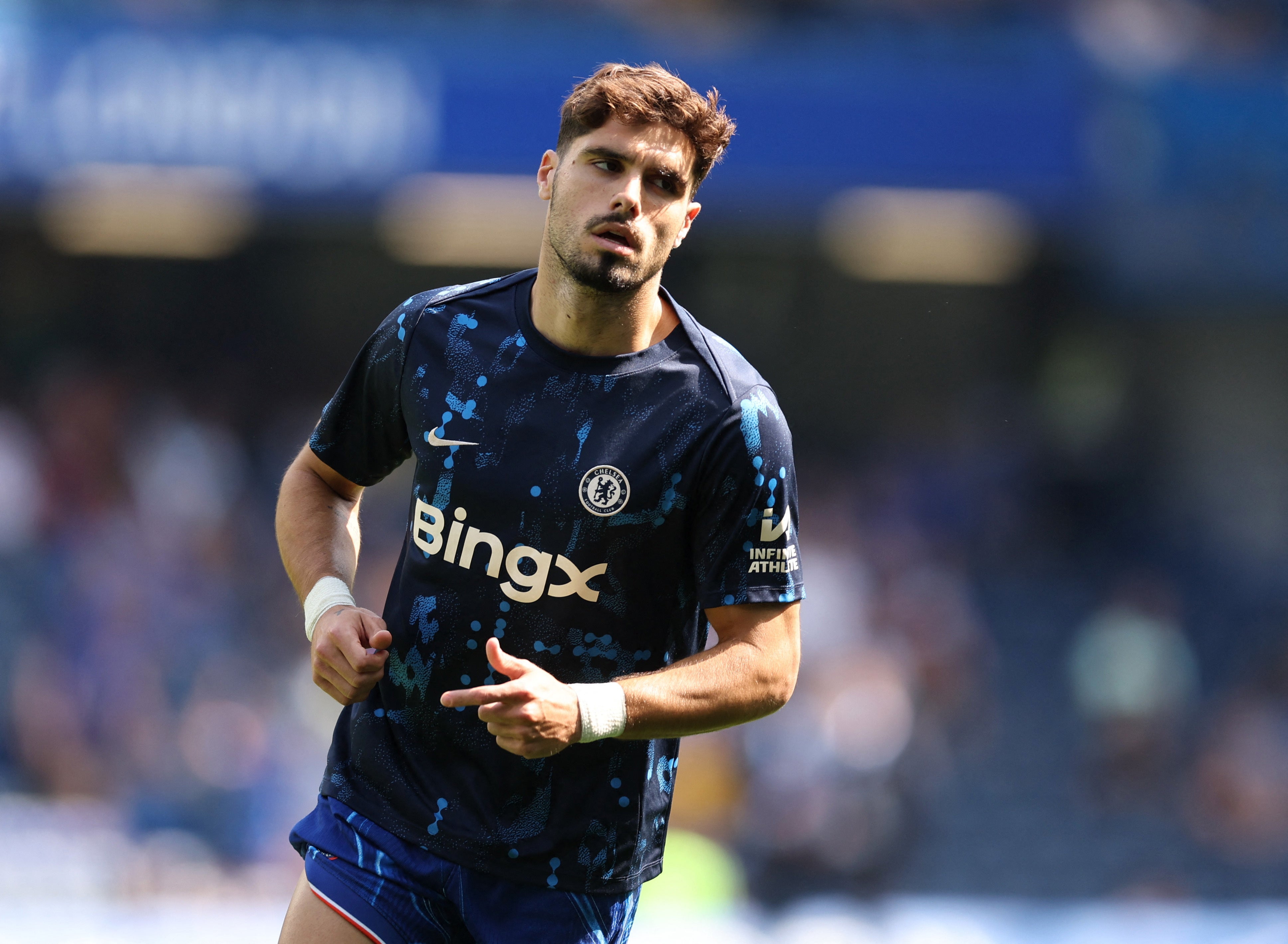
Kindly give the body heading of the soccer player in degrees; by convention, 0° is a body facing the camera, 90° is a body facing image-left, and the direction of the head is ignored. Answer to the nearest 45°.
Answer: approximately 45°

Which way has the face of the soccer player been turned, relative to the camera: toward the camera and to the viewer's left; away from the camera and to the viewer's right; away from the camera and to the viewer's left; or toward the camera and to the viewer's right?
toward the camera and to the viewer's right
